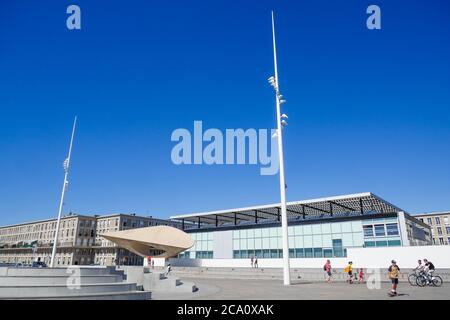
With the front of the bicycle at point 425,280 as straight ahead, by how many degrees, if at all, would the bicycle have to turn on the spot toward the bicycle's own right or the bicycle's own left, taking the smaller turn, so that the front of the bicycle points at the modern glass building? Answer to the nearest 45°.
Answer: approximately 45° to the bicycle's own right

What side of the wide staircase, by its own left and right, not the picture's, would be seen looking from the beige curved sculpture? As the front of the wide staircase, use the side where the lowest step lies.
back

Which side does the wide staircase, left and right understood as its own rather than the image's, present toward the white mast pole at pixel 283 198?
left

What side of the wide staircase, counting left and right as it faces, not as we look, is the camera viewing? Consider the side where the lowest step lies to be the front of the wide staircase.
front

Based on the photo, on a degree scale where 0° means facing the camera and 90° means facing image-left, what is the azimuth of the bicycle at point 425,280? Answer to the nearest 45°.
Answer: approximately 90°

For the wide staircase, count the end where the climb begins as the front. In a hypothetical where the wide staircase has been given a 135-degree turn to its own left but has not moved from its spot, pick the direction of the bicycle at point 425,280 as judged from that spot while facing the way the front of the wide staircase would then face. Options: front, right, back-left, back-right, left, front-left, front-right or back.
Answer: front-right

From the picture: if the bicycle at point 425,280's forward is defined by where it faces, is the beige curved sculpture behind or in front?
in front

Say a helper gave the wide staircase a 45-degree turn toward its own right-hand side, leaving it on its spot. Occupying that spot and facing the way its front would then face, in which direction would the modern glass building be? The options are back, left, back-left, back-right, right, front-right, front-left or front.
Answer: back

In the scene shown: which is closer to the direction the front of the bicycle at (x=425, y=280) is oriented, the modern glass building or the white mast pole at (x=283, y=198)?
the white mast pole
